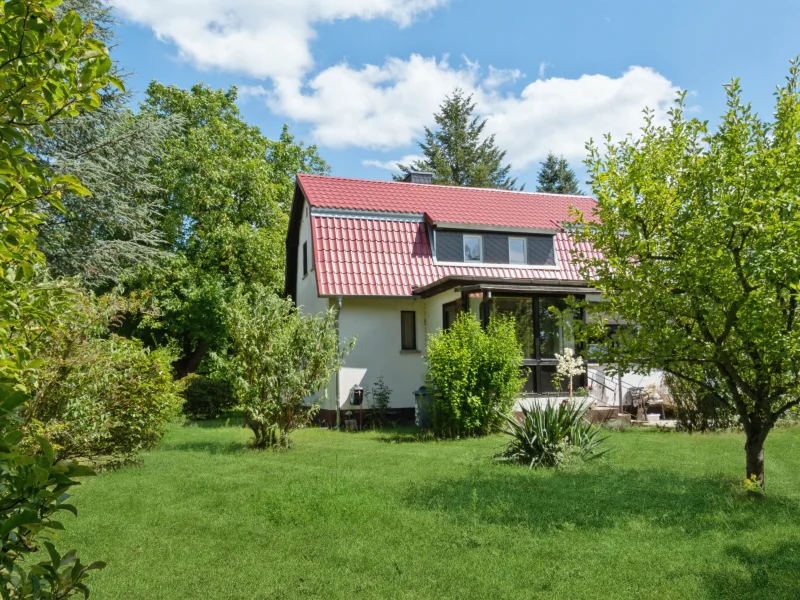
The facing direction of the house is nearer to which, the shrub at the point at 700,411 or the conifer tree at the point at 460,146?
the shrub

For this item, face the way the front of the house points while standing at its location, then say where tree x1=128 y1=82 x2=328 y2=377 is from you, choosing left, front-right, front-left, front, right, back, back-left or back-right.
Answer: back-right

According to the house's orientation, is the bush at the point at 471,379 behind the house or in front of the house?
in front

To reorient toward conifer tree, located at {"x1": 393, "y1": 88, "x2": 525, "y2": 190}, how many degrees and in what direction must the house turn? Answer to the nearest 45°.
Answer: approximately 180°

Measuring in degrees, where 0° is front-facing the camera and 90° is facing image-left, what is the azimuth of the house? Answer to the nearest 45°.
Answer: approximately 0°

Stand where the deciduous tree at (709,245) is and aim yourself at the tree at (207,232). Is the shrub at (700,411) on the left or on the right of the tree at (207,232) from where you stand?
right

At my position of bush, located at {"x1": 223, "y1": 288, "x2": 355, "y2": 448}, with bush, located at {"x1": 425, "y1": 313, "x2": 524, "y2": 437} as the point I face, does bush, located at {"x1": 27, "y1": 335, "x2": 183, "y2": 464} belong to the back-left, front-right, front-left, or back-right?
back-right

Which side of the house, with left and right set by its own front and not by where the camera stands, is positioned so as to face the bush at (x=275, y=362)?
right
